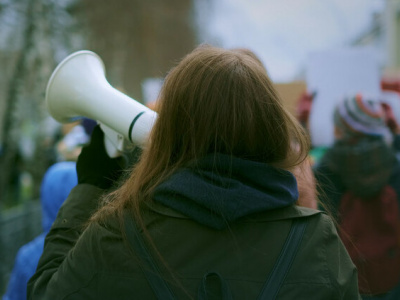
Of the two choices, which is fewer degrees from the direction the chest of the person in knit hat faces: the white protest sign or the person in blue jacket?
the white protest sign

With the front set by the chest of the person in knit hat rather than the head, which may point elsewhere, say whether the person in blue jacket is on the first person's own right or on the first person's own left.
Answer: on the first person's own left

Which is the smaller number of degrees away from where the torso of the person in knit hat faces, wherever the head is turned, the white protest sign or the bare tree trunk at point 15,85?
the white protest sign

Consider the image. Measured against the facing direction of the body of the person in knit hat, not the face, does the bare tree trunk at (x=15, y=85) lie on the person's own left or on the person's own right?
on the person's own left

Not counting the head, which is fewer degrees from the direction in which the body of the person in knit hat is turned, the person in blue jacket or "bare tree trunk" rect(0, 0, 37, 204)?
the bare tree trunk

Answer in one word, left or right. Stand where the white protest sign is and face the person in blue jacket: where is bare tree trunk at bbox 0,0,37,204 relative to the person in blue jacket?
right

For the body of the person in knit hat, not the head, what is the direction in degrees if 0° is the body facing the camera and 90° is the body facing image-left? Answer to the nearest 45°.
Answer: approximately 180°
